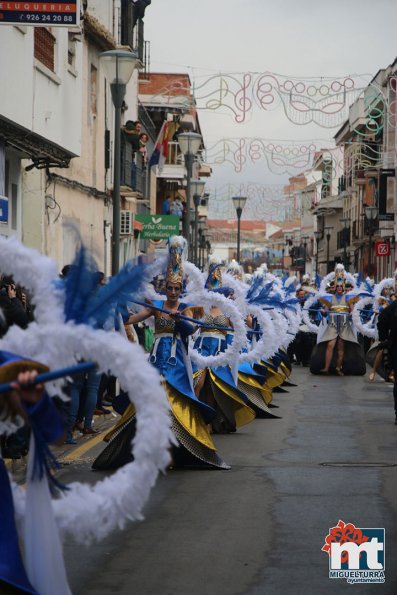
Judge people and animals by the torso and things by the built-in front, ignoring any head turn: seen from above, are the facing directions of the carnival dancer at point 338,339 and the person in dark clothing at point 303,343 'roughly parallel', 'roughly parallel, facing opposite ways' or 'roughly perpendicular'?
roughly parallel

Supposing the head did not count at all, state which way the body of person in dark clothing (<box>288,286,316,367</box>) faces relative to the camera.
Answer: toward the camera

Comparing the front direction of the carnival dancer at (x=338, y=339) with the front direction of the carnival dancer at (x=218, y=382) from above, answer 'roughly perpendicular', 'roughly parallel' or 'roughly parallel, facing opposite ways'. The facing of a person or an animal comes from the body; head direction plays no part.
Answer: roughly parallel

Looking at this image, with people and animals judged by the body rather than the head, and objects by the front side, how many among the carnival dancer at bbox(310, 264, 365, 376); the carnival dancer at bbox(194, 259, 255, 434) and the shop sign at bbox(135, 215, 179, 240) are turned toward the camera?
3

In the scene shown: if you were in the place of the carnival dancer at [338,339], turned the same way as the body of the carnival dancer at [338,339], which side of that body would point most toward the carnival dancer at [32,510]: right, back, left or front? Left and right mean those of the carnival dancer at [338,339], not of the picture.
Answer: front

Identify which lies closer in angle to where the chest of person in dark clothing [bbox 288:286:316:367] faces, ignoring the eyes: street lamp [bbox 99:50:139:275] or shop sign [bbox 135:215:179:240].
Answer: the street lamp

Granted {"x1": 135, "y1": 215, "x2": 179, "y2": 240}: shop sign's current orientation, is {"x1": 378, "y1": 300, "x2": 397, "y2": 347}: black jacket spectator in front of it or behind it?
in front

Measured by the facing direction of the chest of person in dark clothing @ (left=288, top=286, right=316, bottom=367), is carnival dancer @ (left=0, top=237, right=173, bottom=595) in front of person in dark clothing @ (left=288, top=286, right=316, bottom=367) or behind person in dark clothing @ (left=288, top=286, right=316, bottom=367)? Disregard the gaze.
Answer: in front

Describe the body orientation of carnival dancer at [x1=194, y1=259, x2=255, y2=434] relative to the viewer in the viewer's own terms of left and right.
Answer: facing the viewer

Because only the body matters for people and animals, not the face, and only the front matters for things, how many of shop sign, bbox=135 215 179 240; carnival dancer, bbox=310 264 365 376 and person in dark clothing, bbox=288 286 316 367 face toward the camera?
3

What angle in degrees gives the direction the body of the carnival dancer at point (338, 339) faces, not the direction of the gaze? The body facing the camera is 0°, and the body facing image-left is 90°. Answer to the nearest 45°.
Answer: approximately 0°

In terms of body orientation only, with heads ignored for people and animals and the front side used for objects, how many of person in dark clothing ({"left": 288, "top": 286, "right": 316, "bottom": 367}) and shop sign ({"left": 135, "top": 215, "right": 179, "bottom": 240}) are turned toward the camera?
2

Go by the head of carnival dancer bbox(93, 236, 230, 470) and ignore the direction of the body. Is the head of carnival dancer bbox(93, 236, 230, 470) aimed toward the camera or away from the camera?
toward the camera

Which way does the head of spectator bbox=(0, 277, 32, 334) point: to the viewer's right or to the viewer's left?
to the viewer's right

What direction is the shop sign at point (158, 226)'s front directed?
toward the camera

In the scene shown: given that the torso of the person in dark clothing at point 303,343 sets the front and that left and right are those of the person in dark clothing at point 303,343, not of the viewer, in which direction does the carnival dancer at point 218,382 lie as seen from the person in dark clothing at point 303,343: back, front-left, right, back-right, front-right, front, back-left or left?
front

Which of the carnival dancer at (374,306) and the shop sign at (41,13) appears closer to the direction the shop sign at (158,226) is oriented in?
the shop sign
